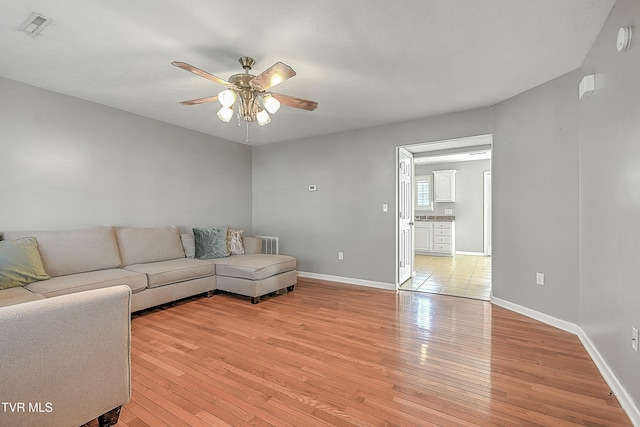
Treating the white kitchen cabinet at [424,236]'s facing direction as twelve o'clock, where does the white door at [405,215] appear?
The white door is roughly at 12 o'clock from the white kitchen cabinet.

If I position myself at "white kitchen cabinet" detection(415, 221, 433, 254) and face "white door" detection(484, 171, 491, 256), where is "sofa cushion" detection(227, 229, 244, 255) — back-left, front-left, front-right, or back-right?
back-right

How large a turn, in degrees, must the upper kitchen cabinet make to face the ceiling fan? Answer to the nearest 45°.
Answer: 0° — it already faces it

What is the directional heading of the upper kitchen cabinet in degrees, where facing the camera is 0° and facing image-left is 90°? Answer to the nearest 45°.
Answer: approximately 0°

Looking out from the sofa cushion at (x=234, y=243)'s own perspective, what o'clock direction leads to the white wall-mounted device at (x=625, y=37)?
The white wall-mounted device is roughly at 11 o'clock from the sofa cushion.

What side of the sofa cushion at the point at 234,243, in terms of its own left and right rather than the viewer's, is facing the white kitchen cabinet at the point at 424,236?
left
